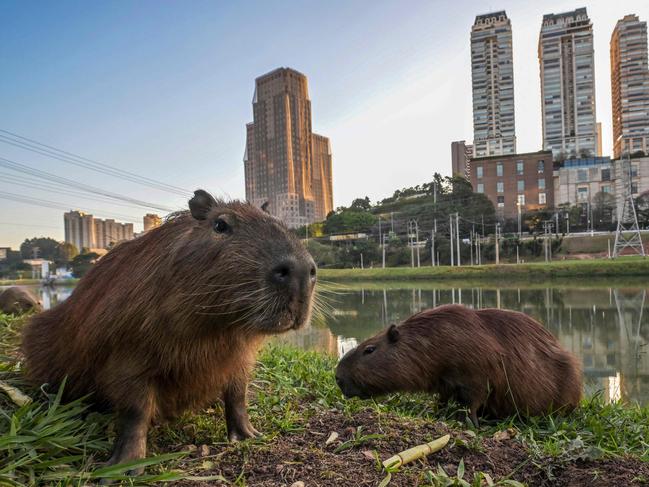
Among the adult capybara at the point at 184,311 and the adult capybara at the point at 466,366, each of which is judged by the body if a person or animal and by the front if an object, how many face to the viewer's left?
1

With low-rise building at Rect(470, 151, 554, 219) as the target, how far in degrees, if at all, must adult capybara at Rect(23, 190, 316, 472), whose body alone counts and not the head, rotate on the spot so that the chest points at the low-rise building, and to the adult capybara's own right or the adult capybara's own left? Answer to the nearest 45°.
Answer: approximately 90° to the adult capybara's own left

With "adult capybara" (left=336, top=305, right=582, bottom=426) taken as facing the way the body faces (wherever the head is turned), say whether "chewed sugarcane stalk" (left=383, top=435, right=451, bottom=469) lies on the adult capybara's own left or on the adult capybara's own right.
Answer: on the adult capybara's own left

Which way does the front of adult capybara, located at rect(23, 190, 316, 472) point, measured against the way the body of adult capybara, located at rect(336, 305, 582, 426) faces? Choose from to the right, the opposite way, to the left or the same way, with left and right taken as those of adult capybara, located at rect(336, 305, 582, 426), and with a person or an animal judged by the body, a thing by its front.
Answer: the opposite way

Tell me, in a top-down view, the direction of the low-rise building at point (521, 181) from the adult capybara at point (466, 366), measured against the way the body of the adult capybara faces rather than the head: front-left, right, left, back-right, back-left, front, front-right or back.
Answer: right

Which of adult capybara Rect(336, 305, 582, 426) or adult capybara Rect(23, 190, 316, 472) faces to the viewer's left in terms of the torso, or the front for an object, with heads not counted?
adult capybara Rect(336, 305, 582, 426)

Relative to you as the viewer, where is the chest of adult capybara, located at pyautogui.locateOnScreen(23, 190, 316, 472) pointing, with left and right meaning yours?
facing the viewer and to the right of the viewer

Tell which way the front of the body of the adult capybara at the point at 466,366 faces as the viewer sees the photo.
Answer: to the viewer's left
